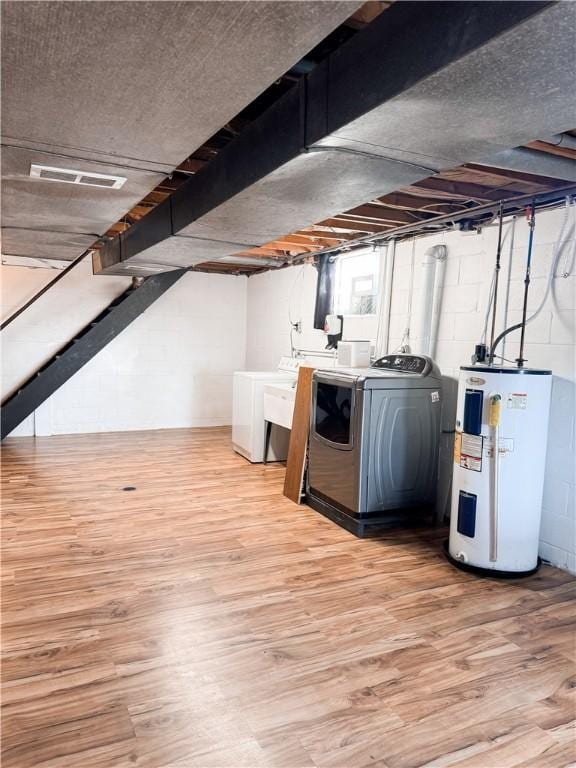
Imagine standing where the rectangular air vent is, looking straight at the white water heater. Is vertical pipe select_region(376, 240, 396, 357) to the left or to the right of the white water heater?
left

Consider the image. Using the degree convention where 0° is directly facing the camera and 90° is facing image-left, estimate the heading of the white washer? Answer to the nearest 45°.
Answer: approximately 45°

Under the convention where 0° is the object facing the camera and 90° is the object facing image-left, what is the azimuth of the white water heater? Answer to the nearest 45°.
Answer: approximately 45°

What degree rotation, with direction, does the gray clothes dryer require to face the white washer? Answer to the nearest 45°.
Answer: approximately 90° to its right

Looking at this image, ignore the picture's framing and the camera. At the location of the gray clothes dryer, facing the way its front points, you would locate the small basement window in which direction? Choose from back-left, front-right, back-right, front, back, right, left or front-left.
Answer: back-right

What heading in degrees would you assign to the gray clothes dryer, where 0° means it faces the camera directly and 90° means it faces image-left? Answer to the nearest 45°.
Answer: approximately 45°

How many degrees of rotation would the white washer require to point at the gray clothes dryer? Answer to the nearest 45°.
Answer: approximately 90° to its left

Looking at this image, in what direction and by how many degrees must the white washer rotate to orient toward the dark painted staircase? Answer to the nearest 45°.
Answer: approximately 45° to its right
